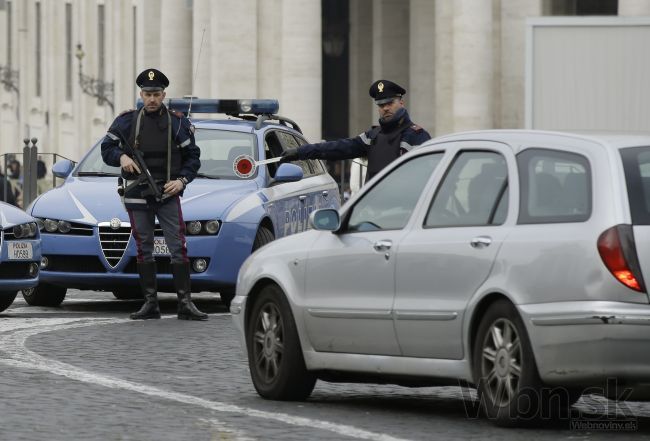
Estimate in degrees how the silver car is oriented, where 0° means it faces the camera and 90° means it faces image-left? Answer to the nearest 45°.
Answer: approximately 135°

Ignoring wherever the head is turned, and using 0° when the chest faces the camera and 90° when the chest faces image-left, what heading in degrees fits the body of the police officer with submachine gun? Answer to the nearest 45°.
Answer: approximately 0°

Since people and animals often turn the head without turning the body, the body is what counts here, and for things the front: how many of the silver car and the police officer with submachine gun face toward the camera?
1

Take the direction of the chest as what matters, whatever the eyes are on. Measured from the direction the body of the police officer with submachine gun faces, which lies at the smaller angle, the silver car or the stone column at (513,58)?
the silver car

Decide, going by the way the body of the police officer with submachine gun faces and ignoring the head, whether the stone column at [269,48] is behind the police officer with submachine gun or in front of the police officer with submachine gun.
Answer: behind

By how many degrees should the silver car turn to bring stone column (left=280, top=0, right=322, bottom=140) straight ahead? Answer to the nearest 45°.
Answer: approximately 45° to its right

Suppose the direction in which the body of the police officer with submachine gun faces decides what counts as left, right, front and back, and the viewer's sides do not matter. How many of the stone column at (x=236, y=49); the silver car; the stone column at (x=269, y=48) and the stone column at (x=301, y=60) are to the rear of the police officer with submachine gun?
3
